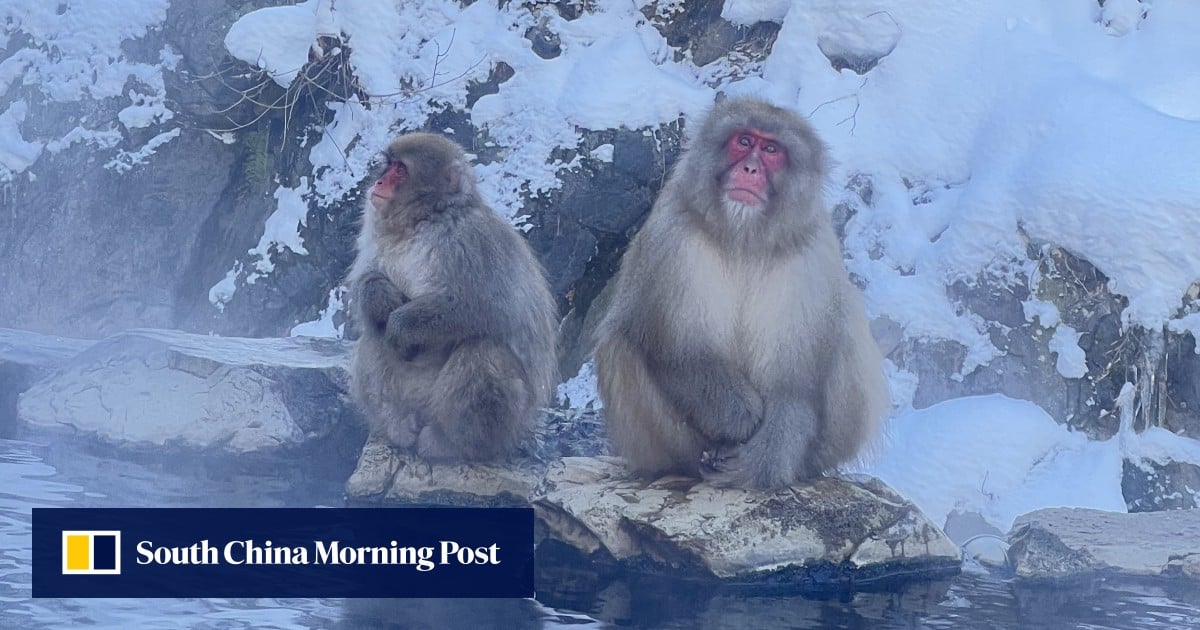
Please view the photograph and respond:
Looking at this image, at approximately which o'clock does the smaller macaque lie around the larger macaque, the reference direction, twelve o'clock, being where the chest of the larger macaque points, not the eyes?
The smaller macaque is roughly at 4 o'clock from the larger macaque.

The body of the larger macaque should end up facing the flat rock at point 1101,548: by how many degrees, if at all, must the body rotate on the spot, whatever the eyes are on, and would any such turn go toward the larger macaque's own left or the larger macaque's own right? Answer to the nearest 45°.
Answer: approximately 90° to the larger macaque's own left

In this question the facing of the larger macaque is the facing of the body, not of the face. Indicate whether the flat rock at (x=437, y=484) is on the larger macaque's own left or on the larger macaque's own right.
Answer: on the larger macaque's own right

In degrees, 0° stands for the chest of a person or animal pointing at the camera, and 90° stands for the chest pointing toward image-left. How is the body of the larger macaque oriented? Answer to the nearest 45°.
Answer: approximately 0°

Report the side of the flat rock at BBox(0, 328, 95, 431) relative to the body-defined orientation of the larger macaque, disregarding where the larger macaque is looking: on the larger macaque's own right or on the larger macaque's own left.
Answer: on the larger macaque's own right
